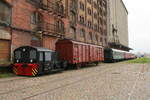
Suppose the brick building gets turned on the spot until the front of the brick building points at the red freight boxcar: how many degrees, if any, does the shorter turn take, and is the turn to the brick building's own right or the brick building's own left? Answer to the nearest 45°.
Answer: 0° — it already faces it

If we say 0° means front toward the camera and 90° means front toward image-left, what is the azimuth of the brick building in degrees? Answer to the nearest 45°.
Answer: approximately 315°
